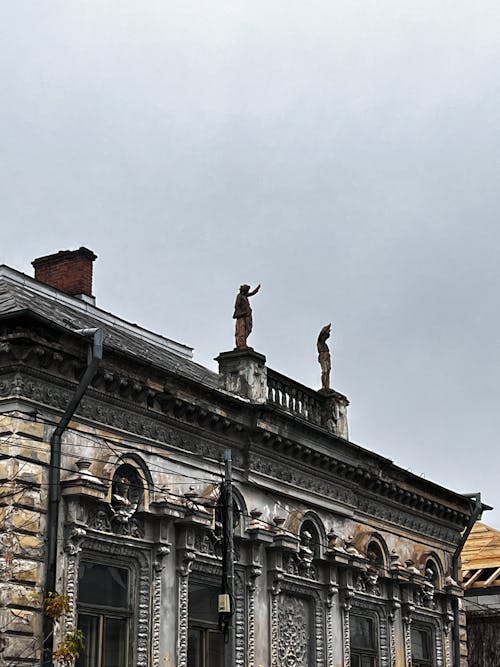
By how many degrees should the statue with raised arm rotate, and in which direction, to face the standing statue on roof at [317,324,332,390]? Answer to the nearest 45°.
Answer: approximately 90° to its left
